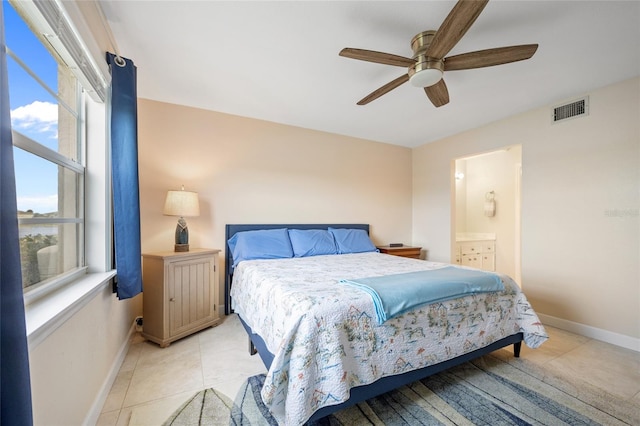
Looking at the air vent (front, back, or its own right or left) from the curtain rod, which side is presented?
front

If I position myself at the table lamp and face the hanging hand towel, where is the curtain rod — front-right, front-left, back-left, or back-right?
back-right

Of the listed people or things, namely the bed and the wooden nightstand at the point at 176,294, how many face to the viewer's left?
0

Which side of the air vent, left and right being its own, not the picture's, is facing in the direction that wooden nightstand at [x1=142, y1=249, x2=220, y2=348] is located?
front

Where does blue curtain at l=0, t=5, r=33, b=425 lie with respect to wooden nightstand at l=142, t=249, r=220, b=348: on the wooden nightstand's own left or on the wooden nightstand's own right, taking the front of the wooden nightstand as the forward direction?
on the wooden nightstand's own right

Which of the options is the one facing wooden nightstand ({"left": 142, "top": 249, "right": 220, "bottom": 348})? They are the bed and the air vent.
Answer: the air vent

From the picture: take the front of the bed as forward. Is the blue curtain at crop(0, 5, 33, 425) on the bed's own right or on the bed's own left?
on the bed's own right

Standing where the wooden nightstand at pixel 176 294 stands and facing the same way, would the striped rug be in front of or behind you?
in front

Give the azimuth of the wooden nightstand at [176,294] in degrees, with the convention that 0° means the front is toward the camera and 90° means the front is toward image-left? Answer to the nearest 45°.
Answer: approximately 315°

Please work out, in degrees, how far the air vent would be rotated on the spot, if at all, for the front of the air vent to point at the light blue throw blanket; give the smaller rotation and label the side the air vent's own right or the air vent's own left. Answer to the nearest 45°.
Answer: approximately 45° to the air vent's own left

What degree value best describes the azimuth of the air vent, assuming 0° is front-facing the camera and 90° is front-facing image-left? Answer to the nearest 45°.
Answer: approximately 45°

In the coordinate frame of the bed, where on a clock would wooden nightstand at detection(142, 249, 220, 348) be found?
The wooden nightstand is roughly at 5 o'clock from the bed.

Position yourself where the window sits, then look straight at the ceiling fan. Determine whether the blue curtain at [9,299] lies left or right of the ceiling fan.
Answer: right
